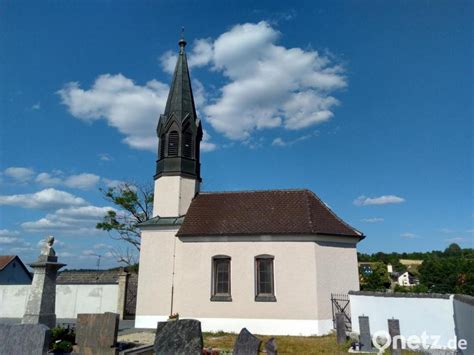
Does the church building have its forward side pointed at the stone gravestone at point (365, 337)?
no

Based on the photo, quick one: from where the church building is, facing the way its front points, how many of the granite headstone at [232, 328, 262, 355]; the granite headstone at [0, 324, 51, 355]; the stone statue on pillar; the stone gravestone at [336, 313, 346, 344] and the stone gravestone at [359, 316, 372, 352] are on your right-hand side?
0

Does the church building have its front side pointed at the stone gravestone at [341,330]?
no

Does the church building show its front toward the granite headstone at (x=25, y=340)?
no

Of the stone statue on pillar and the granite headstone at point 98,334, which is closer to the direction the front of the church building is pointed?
the stone statue on pillar

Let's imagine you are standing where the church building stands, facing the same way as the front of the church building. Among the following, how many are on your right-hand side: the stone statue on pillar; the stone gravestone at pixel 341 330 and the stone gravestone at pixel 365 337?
0

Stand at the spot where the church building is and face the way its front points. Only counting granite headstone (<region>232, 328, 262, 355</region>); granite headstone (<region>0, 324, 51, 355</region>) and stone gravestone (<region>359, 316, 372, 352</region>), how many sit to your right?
0

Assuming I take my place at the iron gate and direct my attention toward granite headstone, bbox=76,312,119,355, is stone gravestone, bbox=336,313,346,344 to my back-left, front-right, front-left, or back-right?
front-left

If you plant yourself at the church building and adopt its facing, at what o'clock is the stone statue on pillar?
The stone statue on pillar is roughly at 11 o'clock from the church building.

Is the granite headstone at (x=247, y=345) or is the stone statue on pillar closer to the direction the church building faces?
the stone statue on pillar

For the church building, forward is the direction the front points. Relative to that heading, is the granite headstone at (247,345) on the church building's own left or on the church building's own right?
on the church building's own left

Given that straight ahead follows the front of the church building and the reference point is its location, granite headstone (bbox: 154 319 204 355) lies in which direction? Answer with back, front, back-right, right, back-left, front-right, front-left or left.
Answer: left

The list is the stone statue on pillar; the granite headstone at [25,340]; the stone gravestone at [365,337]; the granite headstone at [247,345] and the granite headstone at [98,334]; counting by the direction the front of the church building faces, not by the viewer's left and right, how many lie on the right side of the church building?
0

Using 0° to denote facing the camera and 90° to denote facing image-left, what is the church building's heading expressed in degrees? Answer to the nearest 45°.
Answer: approximately 90°
